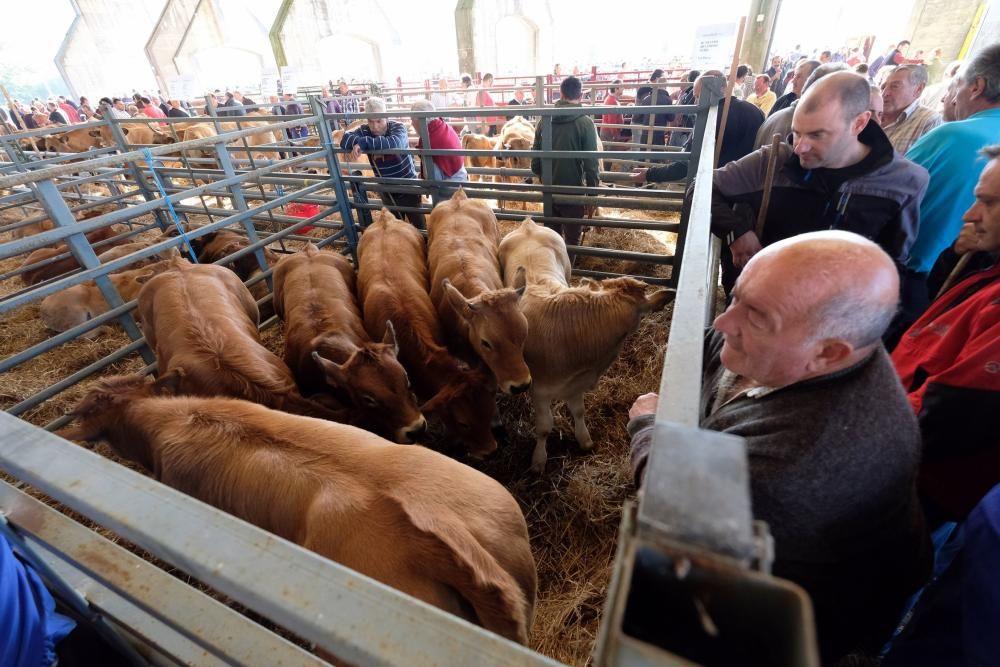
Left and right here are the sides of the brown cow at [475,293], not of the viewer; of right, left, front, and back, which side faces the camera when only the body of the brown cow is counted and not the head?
front

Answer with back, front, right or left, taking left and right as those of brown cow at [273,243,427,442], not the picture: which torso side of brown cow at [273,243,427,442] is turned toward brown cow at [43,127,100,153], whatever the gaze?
back

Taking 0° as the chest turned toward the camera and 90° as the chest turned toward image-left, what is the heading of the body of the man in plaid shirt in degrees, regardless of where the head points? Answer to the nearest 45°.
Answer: approximately 45°

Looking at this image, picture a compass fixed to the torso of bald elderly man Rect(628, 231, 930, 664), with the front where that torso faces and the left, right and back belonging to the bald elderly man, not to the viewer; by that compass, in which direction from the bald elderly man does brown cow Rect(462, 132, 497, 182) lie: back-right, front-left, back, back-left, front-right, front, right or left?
front-right

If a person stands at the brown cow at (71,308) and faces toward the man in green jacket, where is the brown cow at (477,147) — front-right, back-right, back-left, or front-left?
front-left

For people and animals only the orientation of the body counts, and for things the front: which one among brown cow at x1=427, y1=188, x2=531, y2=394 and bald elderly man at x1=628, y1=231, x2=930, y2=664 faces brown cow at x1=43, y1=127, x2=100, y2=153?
the bald elderly man

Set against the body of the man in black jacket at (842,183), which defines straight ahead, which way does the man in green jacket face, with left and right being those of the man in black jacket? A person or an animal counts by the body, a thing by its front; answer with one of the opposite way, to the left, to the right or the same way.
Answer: to the right

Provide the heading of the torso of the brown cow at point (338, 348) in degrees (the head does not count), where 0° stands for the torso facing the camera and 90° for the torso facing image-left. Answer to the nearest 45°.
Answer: approximately 315°

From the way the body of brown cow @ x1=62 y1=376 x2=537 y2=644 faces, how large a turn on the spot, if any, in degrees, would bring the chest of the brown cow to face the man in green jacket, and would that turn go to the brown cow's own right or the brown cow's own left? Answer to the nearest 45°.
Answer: approximately 90° to the brown cow's own right

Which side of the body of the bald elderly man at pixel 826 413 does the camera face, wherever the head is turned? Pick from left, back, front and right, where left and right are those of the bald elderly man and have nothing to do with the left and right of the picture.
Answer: left

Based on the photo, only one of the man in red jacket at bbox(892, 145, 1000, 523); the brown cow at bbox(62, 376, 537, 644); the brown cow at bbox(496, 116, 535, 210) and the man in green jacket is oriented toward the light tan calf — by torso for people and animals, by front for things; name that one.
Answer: the man in red jacket

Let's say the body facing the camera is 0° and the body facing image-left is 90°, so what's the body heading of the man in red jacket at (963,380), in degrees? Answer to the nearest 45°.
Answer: approximately 90°

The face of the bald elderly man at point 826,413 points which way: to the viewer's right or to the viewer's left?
to the viewer's left

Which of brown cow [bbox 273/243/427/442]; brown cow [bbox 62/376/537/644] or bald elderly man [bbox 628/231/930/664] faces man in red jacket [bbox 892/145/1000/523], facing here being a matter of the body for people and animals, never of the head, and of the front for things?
brown cow [bbox 273/243/427/442]

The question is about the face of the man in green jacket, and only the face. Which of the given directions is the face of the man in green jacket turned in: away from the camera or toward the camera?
away from the camera

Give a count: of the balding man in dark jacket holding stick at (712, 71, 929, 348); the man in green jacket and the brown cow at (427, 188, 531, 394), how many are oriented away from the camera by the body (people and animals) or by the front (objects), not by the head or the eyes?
1

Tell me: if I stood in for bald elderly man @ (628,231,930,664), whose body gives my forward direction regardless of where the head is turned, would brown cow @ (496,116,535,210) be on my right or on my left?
on my right

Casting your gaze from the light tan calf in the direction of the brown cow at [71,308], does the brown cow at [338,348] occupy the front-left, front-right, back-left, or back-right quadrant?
front-left
